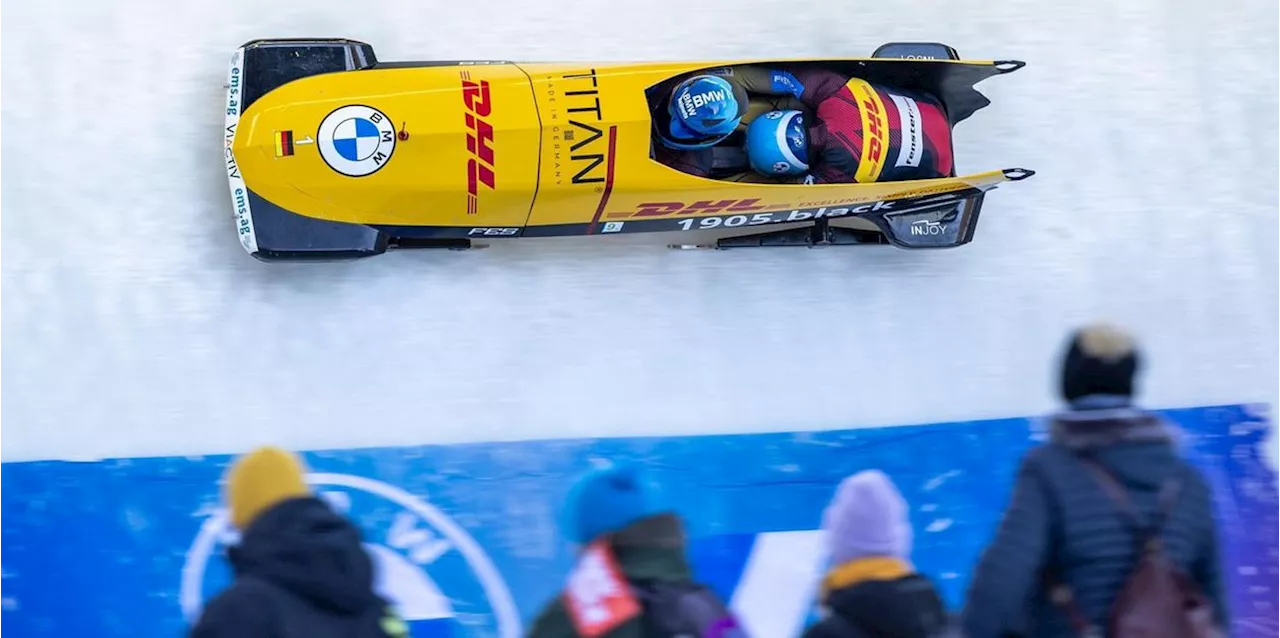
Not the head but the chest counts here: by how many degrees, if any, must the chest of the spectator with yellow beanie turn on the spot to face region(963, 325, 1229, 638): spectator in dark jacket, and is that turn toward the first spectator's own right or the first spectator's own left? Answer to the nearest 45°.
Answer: approximately 135° to the first spectator's own right

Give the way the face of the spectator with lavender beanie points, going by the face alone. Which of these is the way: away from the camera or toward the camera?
away from the camera

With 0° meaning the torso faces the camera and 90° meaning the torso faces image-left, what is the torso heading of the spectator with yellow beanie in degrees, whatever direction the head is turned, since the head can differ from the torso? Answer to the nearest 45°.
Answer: approximately 135°

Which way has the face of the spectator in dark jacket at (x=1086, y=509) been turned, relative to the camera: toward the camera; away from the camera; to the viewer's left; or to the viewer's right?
away from the camera

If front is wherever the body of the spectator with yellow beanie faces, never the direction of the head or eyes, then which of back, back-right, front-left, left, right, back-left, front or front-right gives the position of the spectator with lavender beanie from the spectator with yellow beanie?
back-right

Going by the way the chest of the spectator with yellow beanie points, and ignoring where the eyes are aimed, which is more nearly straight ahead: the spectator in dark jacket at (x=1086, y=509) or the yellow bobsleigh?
the yellow bobsleigh

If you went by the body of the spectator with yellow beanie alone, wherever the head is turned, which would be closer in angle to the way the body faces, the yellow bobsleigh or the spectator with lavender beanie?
the yellow bobsleigh

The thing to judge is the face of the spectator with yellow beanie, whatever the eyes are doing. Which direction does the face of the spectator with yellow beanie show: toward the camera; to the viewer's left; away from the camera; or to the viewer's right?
away from the camera

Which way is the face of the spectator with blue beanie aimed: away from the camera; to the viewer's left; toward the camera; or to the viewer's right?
away from the camera
